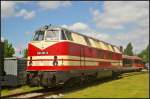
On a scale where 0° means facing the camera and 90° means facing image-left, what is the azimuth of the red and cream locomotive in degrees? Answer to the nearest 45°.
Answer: approximately 45°
